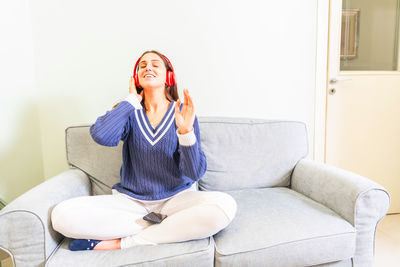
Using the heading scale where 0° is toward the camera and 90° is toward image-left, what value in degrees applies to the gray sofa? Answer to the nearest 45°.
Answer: approximately 0°

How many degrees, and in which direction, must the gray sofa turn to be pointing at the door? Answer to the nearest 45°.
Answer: approximately 135° to its left

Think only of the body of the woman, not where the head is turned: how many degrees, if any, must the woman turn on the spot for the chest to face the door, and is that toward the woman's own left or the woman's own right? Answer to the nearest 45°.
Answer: approximately 135° to the woman's own left

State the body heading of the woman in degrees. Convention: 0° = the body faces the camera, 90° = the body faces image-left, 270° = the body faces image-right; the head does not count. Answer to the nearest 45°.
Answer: approximately 0°
